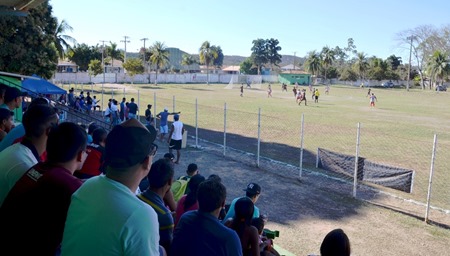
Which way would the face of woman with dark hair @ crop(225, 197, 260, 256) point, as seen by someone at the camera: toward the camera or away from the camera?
away from the camera

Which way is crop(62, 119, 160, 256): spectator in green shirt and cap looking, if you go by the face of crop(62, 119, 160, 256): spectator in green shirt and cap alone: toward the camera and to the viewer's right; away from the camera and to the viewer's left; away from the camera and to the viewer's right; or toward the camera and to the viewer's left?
away from the camera and to the viewer's right

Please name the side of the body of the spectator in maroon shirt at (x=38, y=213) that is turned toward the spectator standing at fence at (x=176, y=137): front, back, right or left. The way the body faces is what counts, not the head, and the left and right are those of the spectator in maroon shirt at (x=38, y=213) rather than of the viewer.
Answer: front

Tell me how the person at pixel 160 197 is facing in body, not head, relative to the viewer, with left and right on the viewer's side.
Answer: facing away from the viewer and to the right of the viewer

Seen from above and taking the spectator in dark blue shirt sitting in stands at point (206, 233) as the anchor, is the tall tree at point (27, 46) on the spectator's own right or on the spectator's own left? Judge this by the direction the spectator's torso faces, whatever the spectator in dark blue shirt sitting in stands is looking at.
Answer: on the spectator's own left

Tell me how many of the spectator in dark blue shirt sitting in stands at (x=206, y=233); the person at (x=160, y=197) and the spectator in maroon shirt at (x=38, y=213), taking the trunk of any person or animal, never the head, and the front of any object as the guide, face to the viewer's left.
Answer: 0

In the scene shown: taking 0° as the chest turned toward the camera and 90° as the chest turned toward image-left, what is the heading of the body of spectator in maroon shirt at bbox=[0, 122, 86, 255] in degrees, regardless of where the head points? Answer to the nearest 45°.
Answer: approximately 225°

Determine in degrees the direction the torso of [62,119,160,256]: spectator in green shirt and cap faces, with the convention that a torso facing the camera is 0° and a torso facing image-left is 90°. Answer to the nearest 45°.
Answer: approximately 225°

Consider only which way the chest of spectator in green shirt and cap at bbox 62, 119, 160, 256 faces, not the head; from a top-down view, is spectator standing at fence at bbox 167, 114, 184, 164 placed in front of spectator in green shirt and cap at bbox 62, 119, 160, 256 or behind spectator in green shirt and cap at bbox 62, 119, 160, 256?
in front

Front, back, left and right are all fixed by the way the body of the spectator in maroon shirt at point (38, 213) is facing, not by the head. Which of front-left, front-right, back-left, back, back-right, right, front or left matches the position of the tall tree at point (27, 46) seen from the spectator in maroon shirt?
front-left

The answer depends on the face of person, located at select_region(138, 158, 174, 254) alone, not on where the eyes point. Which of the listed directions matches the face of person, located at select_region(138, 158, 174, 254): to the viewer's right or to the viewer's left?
to the viewer's right

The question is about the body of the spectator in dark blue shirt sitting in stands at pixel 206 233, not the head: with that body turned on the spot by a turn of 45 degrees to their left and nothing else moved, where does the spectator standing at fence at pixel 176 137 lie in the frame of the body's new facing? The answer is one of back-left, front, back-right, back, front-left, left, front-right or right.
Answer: front

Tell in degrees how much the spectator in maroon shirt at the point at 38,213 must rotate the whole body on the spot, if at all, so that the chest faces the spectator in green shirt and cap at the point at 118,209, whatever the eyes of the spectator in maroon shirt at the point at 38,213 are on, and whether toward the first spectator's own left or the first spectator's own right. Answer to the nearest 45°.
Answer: approximately 90° to the first spectator's own right
